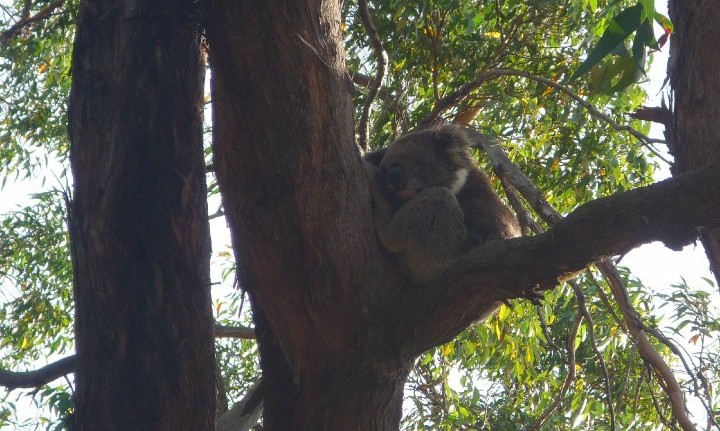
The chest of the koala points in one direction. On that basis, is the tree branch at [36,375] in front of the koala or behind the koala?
in front

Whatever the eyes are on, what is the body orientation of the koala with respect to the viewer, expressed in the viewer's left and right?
facing the viewer and to the left of the viewer

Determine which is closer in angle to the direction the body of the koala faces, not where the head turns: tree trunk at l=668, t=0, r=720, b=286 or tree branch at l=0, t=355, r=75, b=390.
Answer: the tree branch

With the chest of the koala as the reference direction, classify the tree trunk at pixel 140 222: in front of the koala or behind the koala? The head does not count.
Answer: in front
